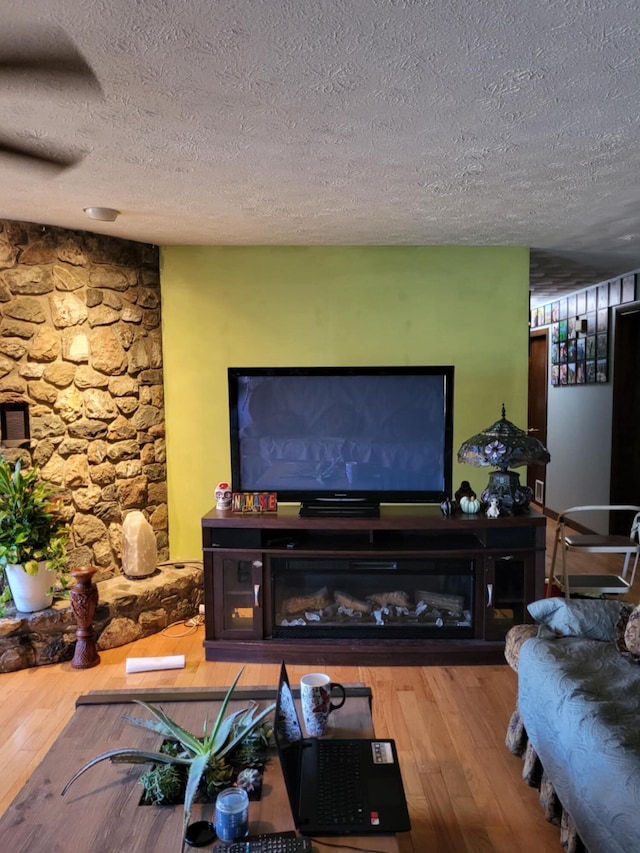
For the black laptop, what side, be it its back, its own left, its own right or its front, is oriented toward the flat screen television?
left

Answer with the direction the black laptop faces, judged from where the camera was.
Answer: facing to the right of the viewer

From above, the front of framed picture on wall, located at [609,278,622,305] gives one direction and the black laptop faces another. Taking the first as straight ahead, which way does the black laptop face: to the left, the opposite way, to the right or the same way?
the opposite way

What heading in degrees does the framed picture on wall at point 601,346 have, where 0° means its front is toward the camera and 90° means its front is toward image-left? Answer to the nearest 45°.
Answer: approximately 45°

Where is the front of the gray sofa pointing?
to the viewer's left

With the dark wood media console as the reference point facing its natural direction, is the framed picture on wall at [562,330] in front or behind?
behind

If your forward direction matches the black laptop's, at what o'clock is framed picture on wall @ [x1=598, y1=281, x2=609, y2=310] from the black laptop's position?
The framed picture on wall is roughly at 10 o'clock from the black laptop.

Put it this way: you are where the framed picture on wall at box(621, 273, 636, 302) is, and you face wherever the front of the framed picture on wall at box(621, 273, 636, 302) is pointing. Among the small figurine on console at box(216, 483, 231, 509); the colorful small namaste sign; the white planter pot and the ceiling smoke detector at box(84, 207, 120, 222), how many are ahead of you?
4

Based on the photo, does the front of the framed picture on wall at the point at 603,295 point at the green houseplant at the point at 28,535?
yes

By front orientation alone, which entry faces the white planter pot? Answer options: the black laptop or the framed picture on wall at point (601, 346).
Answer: the framed picture on wall

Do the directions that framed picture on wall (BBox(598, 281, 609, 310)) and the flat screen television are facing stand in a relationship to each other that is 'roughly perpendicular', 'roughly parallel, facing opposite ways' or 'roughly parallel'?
roughly perpendicular
